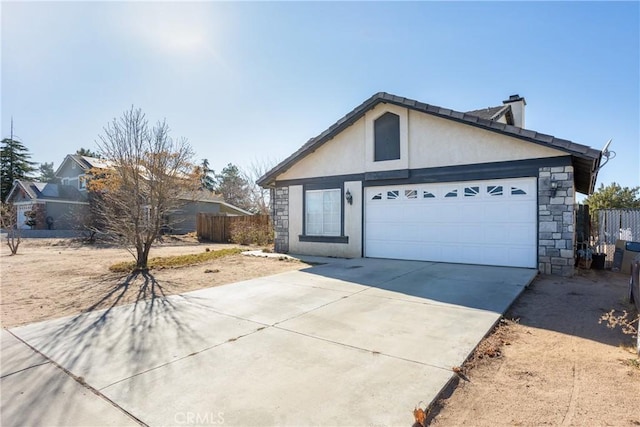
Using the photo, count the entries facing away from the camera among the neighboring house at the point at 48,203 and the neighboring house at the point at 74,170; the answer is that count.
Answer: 0

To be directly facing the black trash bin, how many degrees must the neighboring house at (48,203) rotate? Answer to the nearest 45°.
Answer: approximately 45° to its left

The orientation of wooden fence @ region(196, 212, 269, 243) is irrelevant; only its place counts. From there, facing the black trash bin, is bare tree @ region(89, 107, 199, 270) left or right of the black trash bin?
right

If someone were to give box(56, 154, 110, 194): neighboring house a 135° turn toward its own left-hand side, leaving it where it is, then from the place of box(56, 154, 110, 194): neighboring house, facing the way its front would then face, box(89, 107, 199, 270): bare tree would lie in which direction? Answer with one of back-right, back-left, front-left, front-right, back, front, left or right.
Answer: right

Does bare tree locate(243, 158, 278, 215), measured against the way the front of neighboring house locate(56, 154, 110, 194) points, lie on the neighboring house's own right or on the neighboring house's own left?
on the neighboring house's own left

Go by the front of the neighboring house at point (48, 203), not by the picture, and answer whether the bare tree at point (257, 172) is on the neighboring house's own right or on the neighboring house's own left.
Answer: on the neighboring house's own left

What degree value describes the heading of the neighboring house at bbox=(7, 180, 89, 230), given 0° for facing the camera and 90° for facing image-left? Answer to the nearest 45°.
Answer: approximately 45°

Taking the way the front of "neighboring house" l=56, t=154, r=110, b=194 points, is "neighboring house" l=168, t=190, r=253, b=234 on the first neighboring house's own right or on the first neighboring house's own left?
on the first neighboring house's own left

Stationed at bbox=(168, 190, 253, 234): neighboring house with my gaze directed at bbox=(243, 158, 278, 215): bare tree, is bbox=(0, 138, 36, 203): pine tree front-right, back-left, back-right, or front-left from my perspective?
back-left

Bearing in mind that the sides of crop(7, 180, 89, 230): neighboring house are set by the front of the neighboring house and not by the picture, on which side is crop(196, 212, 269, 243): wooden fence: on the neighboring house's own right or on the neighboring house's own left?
on the neighboring house's own left
